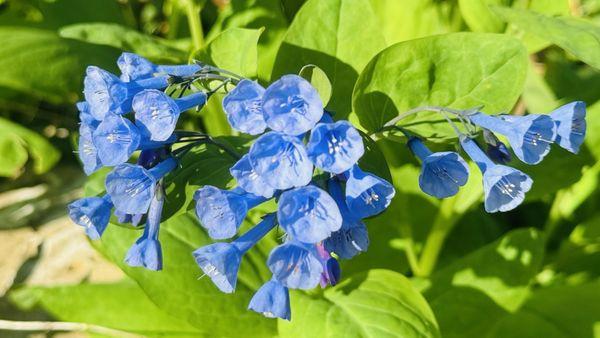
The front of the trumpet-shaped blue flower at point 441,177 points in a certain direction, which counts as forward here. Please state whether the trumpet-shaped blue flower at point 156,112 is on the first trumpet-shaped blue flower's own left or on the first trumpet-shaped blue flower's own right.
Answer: on the first trumpet-shaped blue flower's own right

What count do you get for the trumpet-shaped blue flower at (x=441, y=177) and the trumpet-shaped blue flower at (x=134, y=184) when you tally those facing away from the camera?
0

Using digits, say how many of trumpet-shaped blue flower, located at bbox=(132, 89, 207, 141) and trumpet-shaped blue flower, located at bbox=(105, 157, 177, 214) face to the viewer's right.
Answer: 0

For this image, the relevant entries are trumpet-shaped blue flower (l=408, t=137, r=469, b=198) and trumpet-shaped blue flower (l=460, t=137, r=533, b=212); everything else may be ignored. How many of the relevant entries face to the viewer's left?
0

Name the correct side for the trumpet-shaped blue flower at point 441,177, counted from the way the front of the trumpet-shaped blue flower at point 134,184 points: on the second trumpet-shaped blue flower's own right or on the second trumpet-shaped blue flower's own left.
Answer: on the second trumpet-shaped blue flower's own left

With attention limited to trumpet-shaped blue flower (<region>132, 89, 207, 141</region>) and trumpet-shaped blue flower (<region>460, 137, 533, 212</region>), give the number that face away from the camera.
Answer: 0

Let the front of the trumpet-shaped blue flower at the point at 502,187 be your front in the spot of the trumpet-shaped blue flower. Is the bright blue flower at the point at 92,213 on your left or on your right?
on your right

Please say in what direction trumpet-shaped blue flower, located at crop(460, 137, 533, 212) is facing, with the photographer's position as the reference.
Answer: facing the viewer and to the right of the viewer

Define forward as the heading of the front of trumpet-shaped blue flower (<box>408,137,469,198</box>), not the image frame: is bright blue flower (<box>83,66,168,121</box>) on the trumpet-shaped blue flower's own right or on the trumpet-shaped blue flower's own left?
on the trumpet-shaped blue flower's own right

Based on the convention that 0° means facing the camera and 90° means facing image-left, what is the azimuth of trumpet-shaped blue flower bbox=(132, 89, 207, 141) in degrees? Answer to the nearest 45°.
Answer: approximately 45°
